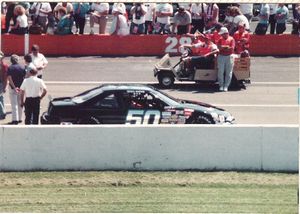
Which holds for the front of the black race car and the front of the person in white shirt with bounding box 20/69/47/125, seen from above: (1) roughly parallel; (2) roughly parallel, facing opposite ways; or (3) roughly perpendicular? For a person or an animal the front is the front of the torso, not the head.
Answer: roughly perpendicular

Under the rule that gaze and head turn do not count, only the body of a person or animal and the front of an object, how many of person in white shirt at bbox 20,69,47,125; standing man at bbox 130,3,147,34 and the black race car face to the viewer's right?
1

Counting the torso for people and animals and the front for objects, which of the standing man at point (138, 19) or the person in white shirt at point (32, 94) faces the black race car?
the standing man

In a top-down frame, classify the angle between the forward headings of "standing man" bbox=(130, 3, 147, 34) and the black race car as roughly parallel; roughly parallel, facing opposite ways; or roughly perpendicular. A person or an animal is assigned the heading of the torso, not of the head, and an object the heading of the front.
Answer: roughly perpendicular

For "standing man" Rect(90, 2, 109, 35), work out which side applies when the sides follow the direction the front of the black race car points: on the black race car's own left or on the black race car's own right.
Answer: on the black race car's own left

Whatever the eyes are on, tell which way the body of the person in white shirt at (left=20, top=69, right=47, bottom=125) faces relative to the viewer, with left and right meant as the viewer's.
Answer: facing away from the viewer

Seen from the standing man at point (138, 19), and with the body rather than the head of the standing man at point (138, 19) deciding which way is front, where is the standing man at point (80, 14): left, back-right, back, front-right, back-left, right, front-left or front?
right

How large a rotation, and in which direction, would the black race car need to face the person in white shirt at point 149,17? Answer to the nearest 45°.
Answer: approximately 90° to its left

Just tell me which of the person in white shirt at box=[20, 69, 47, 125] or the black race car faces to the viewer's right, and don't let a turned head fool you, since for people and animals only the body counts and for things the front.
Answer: the black race car

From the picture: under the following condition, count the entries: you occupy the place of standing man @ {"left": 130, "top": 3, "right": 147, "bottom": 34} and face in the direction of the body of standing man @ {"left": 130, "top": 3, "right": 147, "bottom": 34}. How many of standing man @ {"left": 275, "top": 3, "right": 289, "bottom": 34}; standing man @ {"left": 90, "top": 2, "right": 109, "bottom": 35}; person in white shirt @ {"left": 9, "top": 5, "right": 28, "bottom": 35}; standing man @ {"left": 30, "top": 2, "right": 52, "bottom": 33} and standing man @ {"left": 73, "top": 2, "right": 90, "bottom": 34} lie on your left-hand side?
1

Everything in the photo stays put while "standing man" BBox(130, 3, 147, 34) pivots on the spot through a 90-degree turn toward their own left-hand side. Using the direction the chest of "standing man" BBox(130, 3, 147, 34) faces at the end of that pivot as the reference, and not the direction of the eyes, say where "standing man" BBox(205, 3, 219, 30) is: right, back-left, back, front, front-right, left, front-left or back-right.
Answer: front

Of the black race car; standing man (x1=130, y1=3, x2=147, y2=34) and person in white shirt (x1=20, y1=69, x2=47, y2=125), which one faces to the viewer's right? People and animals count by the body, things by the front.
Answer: the black race car

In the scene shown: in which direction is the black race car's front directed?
to the viewer's right

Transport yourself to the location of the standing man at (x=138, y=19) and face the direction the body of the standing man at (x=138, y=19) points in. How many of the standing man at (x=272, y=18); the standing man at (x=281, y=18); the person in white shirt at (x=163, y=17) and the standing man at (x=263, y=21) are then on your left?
4

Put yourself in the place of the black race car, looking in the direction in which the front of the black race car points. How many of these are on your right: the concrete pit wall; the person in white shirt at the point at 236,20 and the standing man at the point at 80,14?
1

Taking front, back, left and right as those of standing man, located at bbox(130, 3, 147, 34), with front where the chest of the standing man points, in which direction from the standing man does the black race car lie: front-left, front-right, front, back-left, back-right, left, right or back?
front

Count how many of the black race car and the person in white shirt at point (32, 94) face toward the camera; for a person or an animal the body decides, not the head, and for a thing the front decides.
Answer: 0

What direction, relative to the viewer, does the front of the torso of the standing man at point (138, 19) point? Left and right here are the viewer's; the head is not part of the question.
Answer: facing the viewer

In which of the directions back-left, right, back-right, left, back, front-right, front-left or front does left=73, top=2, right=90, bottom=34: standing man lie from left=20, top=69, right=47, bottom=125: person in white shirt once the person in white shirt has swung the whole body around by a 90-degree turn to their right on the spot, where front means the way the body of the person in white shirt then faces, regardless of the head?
left
